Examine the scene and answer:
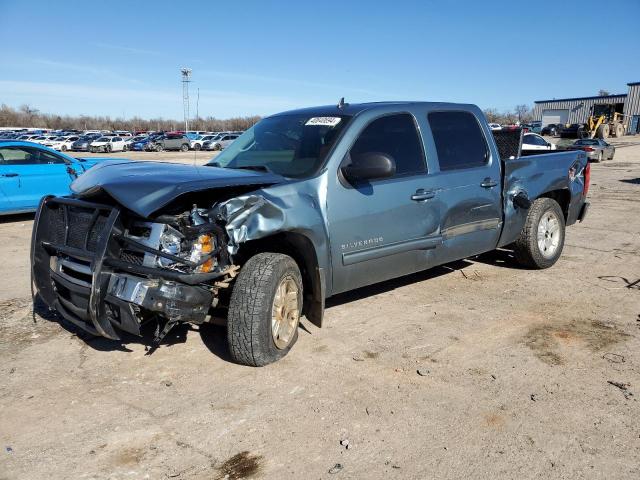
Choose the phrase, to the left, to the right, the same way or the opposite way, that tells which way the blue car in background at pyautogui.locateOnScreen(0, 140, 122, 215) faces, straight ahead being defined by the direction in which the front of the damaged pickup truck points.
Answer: the opposite way

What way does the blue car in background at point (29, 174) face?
to the viewer's right

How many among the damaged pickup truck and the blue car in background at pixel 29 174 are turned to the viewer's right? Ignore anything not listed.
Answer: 1

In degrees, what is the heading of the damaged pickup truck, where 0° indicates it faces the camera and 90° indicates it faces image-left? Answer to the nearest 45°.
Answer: approximately 45°

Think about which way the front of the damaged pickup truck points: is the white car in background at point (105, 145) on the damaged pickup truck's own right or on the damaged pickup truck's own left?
on the damaged pickup truck's own right

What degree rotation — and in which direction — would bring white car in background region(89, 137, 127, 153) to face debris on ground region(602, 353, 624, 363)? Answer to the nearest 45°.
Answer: approximately 45° to its left

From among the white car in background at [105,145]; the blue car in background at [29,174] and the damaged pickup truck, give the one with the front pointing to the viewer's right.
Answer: the blue car in background

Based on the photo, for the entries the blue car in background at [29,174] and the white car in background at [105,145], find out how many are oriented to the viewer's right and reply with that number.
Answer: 1

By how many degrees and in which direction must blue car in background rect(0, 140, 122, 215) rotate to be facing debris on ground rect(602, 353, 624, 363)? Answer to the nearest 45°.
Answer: approximately 45° to its right

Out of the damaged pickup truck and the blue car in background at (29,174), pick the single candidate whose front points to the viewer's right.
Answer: the blue car in background

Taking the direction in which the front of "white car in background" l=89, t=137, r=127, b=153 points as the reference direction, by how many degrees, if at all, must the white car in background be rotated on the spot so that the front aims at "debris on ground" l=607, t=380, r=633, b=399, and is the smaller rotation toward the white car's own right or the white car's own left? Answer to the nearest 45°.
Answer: approximately 45° to the white car's own left
